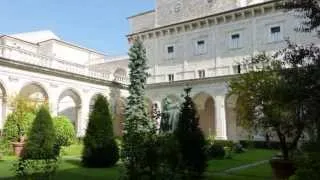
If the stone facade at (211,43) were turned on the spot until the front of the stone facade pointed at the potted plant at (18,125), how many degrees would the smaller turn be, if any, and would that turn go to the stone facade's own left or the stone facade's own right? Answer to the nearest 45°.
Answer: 0° — it already faces it

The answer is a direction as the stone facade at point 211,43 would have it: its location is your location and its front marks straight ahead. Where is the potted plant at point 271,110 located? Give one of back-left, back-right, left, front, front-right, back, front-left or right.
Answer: front-left

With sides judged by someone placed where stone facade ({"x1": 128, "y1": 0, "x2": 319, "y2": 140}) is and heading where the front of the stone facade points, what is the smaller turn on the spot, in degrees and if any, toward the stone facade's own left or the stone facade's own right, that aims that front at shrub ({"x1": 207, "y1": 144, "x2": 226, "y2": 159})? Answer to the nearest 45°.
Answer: approximately 45° to the stone facade's own left

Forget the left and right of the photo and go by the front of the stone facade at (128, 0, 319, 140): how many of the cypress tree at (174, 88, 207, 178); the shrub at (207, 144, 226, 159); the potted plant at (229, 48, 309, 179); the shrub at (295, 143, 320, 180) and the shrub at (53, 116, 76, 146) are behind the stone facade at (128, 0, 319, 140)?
0

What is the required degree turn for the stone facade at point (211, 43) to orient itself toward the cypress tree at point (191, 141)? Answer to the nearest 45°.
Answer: approximately 45° to its left

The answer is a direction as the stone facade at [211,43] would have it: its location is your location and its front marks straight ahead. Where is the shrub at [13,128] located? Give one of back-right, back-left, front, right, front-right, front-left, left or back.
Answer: front

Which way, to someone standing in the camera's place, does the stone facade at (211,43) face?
facing the viewer and to the left of the viewer

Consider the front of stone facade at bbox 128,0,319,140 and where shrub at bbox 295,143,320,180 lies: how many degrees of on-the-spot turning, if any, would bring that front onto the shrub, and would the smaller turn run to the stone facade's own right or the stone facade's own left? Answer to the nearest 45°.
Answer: approximately 45° to the stone facade's own left

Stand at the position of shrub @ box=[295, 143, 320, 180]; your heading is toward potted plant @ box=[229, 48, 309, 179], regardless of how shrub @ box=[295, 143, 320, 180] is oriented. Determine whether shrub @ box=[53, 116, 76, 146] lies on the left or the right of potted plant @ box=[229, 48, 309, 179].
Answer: left

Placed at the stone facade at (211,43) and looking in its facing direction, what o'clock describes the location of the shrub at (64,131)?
The shrub is roughly at 12 o'clock from the stone facade.
